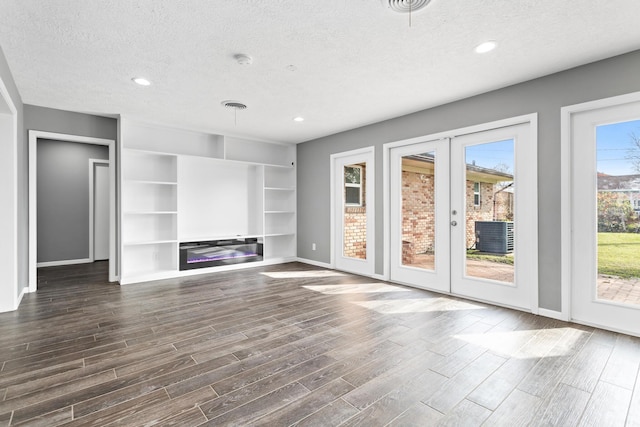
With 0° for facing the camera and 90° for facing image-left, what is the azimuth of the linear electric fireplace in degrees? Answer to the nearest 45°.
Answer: approximately 315°

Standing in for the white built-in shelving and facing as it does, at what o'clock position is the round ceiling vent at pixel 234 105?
The round ceiling vent is roughly at 1 o'clock from the white built-in shelving.

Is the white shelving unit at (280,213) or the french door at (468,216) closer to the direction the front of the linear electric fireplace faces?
the french door

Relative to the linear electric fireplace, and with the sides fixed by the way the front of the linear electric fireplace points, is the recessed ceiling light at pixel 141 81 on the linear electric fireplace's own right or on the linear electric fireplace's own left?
on the linear electric fireplace's own right

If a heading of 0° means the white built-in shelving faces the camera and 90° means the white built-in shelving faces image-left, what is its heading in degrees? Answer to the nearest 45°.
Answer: approximately 315°

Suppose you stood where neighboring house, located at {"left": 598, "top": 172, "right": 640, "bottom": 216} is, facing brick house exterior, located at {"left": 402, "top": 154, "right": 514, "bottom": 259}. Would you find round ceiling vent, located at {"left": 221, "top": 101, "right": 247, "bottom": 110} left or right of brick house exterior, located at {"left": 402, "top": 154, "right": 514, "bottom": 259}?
left

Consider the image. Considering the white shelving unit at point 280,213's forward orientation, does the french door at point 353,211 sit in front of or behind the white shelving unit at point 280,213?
in front

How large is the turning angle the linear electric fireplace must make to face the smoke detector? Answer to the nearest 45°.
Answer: approximately 45° to its right

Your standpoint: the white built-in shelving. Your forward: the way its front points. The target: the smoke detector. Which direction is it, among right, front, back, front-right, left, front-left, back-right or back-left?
front-right

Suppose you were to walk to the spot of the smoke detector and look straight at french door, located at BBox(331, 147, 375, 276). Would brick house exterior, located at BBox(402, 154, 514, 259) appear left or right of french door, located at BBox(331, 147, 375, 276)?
right

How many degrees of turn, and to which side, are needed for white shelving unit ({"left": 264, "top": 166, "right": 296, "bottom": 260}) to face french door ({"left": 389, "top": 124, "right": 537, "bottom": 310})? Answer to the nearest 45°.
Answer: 0° — it already faces it
